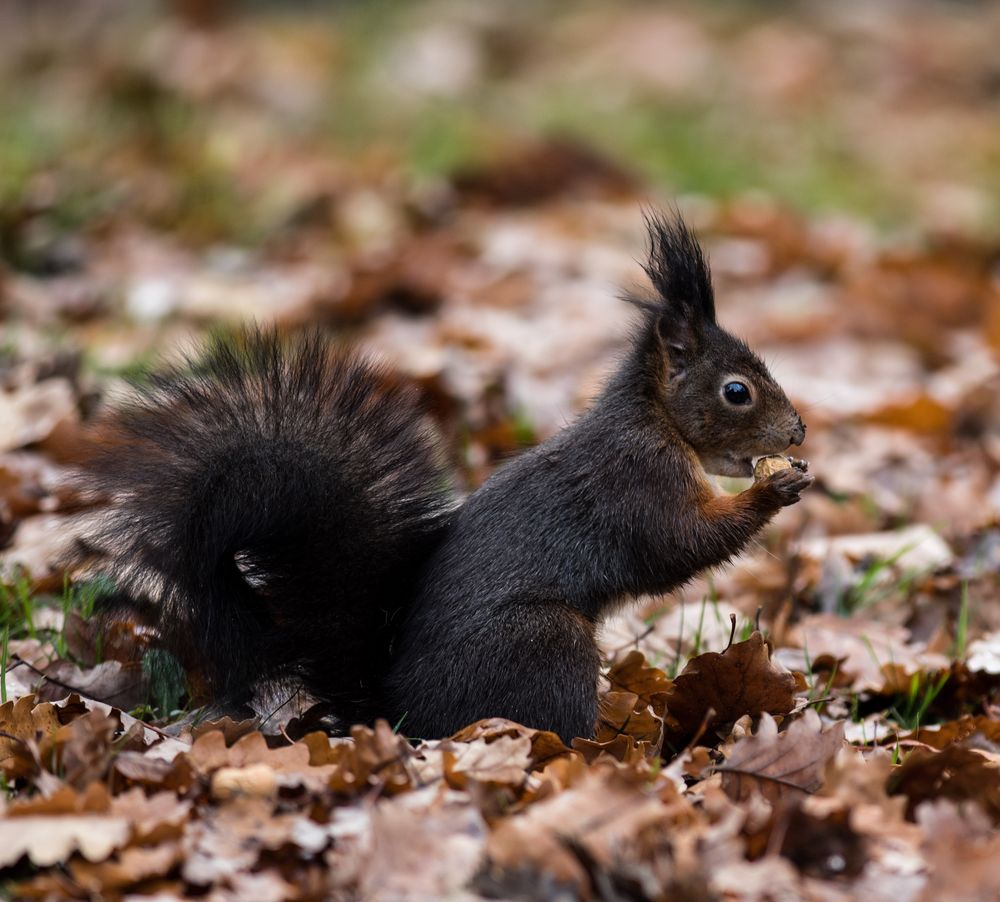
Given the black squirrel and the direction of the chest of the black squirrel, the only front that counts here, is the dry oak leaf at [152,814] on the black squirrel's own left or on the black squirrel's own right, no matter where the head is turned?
on the black squirrel's own right

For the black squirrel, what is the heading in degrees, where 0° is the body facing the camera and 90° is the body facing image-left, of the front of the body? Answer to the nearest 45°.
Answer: approximately 270°

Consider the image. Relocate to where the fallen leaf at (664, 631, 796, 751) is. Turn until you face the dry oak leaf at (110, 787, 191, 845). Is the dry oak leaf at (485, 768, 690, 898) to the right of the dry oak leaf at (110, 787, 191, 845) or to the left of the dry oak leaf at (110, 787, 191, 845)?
left

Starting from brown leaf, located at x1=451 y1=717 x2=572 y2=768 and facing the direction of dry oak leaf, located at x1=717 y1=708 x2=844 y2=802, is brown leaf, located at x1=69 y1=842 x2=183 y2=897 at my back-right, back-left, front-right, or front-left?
back-right

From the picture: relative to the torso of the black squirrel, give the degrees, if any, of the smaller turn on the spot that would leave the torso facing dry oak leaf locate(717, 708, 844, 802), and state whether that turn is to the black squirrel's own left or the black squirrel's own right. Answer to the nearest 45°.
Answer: approximately 45° to the black squirrel's own right
